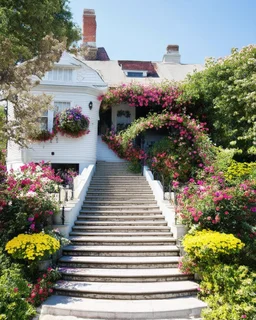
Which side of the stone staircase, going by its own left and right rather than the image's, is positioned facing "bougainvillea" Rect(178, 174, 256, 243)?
left

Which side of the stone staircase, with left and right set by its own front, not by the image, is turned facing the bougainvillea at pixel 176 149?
back

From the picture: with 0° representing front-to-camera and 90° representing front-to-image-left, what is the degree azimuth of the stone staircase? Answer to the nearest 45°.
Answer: approximately 0°

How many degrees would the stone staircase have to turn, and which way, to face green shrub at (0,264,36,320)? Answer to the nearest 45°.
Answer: approximately 45° to its right

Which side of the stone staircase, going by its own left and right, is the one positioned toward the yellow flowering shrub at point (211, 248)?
left

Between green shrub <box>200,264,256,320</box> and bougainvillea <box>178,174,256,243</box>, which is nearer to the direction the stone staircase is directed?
the green shrub

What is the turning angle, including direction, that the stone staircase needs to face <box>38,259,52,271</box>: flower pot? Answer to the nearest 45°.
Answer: approximately 90° to its right

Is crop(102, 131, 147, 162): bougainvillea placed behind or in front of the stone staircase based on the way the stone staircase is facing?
behind

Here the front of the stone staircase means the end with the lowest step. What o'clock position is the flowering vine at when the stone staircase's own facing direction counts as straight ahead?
The flowering vine is roughly at 6 o'clock from the stone staircase.
